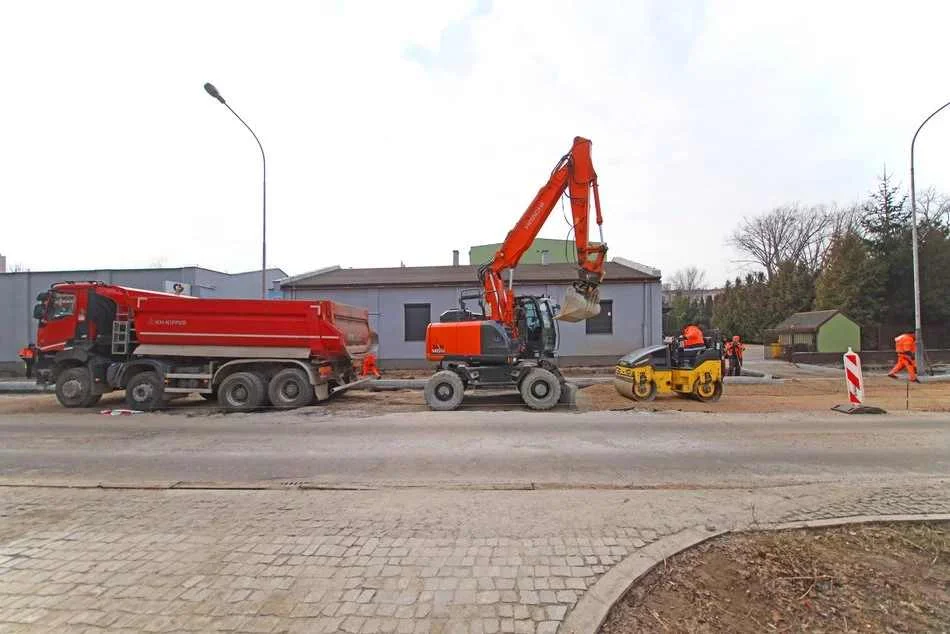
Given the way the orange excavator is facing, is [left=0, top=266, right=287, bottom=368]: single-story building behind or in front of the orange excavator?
behind

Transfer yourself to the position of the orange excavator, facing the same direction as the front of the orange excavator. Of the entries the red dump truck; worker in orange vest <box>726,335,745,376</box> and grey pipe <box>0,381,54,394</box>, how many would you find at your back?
2

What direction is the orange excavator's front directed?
to the viewer's right

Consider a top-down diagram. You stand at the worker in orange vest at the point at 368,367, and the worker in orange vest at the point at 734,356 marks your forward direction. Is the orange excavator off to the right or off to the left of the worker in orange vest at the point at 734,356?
right

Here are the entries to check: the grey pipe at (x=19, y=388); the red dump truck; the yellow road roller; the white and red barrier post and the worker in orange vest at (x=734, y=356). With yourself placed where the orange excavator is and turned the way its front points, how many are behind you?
2

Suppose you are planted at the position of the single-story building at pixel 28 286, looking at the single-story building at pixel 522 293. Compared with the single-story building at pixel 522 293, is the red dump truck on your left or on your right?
right

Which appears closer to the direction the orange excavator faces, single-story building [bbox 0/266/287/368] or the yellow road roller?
the yellow road roller

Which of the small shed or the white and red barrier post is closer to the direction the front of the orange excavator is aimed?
the white and red barrier post

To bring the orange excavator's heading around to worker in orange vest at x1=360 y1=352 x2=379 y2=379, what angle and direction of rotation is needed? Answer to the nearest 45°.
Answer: approximately 135° to its left

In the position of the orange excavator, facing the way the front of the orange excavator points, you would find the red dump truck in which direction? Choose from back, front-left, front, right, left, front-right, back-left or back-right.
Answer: back

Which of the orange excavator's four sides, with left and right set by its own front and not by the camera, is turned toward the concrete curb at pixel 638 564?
right

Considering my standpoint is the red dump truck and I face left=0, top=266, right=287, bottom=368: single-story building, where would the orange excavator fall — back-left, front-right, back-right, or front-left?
back-right

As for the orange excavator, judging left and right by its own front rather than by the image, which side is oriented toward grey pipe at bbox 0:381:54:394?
back
